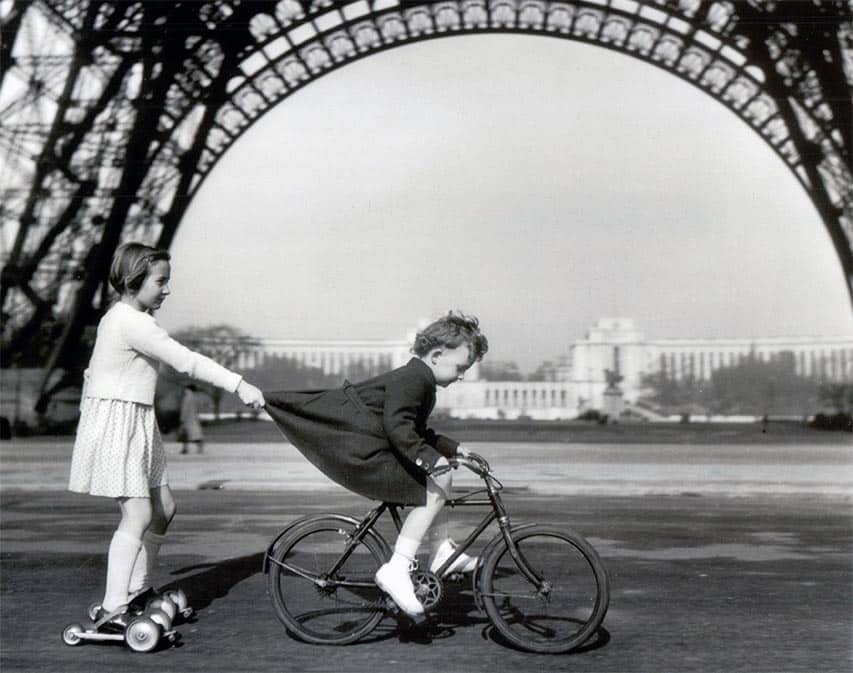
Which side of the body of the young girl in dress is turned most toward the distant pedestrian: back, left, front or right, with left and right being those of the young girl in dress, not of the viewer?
left

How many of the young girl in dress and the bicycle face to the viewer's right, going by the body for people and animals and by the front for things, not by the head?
2

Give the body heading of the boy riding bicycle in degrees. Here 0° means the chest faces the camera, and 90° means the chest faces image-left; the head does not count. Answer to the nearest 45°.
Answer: approximately 270°

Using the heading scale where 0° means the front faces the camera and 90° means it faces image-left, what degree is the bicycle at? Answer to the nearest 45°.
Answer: approximately 270°

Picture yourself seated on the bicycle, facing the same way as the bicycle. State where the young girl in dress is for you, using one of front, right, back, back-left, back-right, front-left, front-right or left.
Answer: back

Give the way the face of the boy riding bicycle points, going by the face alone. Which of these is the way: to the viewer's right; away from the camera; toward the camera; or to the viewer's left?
to the viewer's right

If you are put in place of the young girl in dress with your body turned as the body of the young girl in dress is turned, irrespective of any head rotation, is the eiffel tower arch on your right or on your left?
on your left

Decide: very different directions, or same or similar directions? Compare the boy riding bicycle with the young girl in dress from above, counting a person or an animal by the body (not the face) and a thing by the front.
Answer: same or similar directions

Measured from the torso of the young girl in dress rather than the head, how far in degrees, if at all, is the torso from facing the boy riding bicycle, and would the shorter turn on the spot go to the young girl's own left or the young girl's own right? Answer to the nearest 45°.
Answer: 0° — they already face them

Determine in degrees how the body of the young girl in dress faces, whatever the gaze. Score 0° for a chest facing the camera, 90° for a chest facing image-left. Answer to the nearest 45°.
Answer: approximately 270°

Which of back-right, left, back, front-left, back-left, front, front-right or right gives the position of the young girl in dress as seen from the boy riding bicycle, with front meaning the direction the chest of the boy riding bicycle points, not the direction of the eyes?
back

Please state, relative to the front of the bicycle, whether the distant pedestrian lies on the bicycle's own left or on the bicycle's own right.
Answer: on the bicycle's own left

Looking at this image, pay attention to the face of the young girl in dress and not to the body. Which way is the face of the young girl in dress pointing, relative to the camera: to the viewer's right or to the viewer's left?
to the viewer's right
